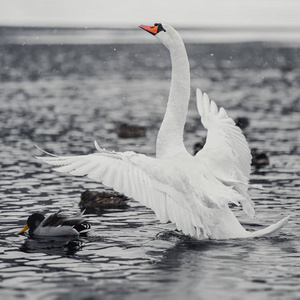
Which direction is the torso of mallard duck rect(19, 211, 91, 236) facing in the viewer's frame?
to the viewer's left

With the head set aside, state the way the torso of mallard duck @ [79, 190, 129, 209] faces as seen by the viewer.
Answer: to the viewer's left

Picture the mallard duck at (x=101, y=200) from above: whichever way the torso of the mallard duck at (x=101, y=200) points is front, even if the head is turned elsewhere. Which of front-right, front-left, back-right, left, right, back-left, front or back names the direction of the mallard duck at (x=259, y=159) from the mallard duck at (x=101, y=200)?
back-right
